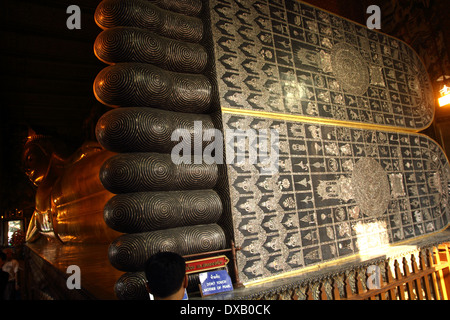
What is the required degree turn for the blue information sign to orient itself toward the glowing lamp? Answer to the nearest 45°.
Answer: approximately 135° to its left

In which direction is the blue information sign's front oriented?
toward the camera
